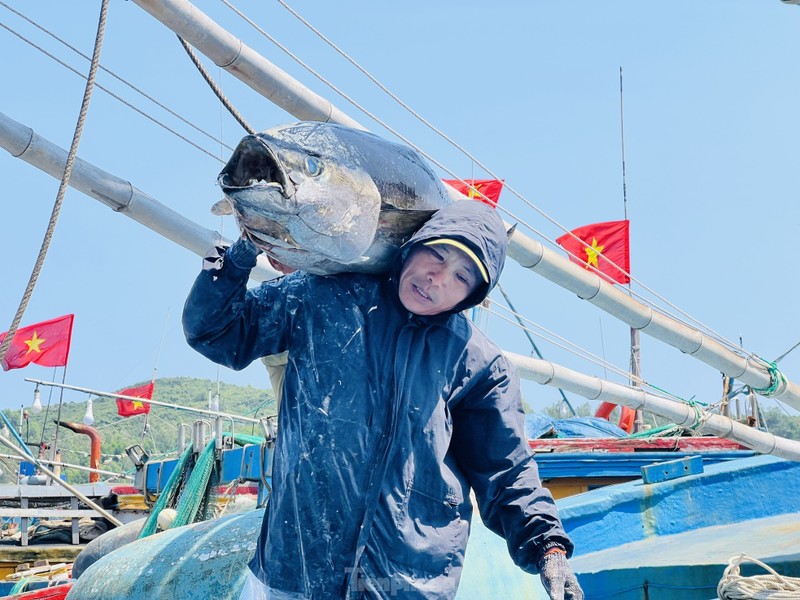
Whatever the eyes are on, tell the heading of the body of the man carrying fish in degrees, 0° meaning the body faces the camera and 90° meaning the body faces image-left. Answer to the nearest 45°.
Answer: approximately 0°

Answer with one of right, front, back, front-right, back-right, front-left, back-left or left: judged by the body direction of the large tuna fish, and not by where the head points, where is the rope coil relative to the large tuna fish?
back

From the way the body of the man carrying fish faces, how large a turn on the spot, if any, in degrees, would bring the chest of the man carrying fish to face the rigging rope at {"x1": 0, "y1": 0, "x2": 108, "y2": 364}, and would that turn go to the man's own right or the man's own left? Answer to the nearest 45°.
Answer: approximately 135° to the man's own right

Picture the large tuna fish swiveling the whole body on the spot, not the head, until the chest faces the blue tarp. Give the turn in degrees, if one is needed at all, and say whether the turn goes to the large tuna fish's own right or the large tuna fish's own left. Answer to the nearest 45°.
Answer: approximately 135° to the large tuna fish's own right

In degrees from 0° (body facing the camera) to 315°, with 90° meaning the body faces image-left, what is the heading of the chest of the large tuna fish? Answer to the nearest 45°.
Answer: approximately 45°

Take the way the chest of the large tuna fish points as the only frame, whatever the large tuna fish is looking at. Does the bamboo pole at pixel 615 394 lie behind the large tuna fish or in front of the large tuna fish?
behind
